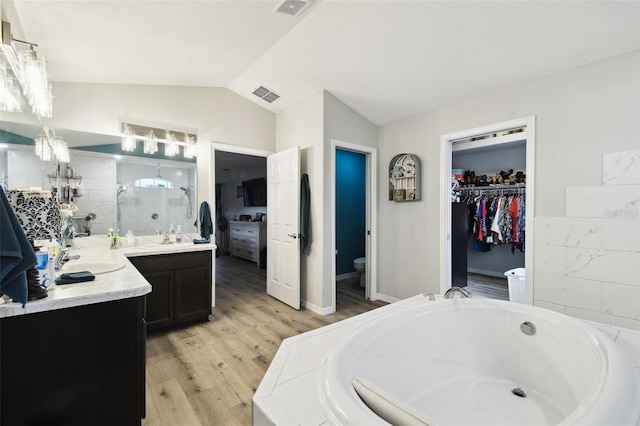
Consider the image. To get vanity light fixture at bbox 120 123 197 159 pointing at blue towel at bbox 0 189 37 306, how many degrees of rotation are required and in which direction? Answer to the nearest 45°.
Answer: approximately 45° to its right

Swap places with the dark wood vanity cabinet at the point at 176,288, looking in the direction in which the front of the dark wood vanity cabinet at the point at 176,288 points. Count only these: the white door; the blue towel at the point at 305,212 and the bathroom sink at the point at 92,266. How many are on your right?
1

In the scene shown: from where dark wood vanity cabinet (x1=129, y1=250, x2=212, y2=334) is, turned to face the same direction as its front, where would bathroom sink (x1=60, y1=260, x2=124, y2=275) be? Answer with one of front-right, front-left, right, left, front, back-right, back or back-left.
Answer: right

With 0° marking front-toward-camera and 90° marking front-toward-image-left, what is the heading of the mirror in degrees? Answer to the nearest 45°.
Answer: approximately 315°

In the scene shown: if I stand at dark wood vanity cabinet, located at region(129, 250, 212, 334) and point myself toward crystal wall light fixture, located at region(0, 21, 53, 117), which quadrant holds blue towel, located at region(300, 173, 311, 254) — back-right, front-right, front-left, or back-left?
back-left

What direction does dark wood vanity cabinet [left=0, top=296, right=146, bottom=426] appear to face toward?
to the viewer's right

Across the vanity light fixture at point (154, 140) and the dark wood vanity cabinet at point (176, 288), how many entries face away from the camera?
0
